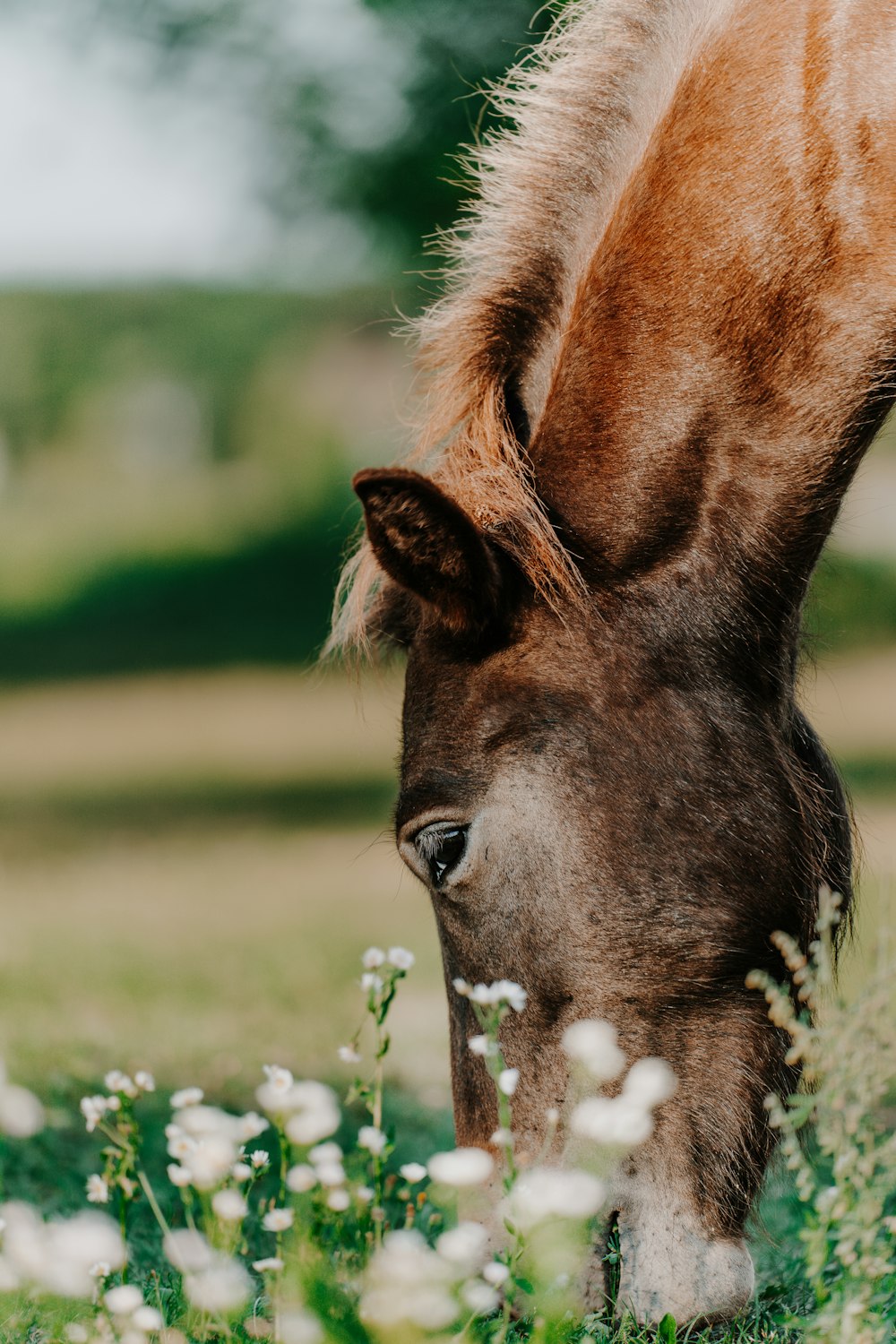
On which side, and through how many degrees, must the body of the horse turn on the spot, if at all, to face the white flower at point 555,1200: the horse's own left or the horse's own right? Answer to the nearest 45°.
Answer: approximately 90° to the horse's own left

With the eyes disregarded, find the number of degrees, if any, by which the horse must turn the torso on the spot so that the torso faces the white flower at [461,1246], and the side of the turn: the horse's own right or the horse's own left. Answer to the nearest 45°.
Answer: approximately 90° to the horse's own left

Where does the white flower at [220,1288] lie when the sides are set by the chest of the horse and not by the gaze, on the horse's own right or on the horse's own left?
on the horse's own left

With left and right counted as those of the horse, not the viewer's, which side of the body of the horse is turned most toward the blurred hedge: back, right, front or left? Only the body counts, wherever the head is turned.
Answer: right

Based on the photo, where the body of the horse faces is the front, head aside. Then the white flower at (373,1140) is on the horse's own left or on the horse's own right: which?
on the horse's own left

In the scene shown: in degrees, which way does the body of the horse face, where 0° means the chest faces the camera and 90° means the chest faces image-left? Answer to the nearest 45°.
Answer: approximately 90°
